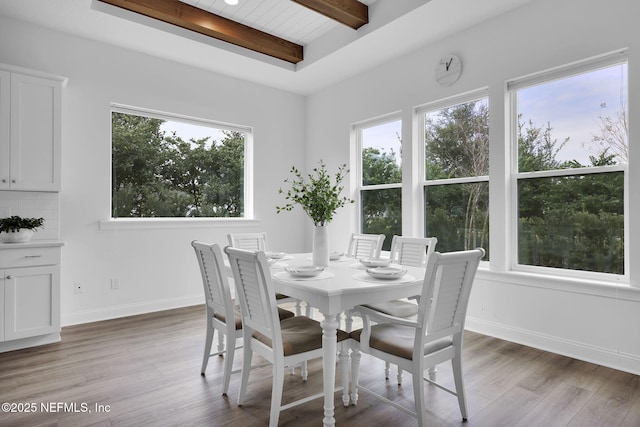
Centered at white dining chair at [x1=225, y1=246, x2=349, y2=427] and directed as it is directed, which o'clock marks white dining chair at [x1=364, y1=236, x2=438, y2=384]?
white dining chair at [x1=364, y1=236, x2=438, y2=384] is roughly at 12 o'clock from white dining chair at [x1=225, y1=246, x2=349, y2=427].

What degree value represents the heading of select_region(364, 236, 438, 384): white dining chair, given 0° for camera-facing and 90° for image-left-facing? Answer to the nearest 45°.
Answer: approximately 45°

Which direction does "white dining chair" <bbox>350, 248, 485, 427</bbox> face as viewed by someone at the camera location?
facing away from the viewer and to the left of the viewer

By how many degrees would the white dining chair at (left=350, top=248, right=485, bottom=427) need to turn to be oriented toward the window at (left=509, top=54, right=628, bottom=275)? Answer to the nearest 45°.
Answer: approximately 90° to its right

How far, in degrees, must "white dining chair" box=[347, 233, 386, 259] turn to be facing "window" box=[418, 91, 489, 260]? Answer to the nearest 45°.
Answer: approximately 180°

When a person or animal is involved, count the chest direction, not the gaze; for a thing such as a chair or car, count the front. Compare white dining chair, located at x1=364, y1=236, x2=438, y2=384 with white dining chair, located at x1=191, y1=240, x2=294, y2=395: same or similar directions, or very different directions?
very different directions

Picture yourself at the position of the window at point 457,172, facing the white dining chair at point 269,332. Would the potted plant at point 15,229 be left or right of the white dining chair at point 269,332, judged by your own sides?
right

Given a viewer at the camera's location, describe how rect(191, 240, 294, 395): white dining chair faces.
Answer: facing away from the viewer and to the right of the viewer

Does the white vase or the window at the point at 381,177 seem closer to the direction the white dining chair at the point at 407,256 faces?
the white vase

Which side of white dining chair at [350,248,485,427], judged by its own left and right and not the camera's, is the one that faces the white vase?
front

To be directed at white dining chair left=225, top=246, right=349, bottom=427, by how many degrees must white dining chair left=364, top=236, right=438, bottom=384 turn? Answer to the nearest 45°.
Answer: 0° — it already faces it

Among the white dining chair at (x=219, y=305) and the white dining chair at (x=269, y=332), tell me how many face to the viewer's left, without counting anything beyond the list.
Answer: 0

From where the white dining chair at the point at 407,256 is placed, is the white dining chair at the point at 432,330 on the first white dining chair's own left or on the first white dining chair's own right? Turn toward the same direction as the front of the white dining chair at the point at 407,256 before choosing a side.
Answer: on the first white dining chair's own left

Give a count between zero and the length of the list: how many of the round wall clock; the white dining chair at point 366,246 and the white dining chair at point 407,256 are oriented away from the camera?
0

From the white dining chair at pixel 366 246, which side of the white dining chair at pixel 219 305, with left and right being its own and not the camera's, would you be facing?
front

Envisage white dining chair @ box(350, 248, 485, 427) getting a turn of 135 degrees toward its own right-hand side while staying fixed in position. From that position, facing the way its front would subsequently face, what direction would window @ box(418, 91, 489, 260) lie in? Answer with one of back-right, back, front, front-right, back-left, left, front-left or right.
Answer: left

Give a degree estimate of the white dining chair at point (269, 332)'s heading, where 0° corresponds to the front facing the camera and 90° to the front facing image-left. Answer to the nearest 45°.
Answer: approximately 225°

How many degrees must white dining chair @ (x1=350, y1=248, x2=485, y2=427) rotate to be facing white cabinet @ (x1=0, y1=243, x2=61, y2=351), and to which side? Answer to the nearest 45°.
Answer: approximately 45° to its left

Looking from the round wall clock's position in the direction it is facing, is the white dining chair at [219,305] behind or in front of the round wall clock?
in front

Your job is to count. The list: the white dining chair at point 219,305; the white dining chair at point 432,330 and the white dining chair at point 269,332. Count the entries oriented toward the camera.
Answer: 0
